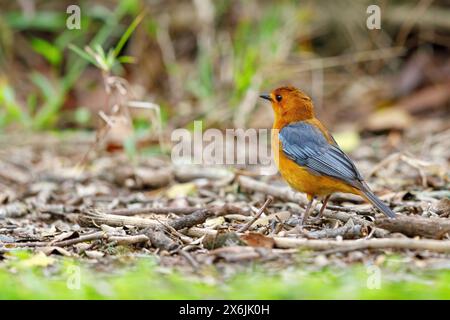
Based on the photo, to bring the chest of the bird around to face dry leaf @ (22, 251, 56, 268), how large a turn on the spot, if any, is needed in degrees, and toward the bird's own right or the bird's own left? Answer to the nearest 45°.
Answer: approximately 45° to the bird's own left

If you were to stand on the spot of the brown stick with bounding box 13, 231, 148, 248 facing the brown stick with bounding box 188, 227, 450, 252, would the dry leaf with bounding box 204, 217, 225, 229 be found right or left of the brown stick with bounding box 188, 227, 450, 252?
left

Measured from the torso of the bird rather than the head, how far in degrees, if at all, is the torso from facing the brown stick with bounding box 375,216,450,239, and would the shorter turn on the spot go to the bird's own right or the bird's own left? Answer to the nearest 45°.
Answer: approximately 135° to the bird's own left

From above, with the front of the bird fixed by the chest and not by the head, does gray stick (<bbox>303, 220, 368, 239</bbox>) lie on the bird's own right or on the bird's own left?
on the bird's own left

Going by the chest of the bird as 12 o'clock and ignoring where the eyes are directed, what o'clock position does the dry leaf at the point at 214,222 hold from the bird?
The dry leaf is roughly at 11 o'clock from the bird.

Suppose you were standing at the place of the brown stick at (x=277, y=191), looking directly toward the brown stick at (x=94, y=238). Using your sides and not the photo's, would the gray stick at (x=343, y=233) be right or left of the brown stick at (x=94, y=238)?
left

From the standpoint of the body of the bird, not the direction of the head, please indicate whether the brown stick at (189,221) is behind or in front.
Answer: in front

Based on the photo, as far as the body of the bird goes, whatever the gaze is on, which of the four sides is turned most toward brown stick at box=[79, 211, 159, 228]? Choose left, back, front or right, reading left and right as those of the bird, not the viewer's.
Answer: front

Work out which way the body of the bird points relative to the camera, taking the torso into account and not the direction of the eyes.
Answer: to the viewer's left

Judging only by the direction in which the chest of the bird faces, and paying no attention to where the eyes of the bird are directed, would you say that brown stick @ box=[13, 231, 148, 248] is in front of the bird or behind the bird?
in front
